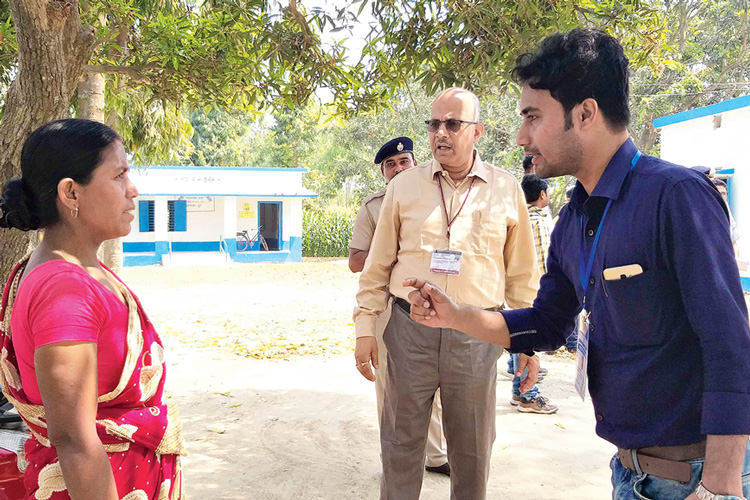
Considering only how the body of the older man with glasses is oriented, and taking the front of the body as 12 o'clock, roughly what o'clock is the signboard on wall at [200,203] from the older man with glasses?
The signboard on wall is roughly at 5 o'clock from the older man with glasses.

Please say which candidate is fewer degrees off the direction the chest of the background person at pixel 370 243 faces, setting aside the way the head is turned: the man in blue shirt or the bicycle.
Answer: the man in blue shirt

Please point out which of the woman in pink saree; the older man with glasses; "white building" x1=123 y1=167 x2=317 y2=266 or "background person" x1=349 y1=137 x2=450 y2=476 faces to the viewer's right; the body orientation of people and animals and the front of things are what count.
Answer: the woman in pink saree

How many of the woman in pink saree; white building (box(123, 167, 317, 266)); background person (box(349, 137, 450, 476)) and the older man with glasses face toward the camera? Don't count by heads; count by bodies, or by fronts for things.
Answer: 3

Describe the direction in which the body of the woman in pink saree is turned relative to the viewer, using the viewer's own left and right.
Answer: facing to the right of the viewer

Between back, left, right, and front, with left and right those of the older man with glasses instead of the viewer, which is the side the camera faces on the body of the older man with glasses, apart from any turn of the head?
front

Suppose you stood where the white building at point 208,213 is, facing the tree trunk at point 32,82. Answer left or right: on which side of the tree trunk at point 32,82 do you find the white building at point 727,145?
left

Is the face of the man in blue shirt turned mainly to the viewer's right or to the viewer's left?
to the viewer's left

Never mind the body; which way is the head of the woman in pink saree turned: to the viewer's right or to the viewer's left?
to the viewer's right

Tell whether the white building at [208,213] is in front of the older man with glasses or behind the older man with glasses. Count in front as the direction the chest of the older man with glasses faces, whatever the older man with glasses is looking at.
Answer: behind

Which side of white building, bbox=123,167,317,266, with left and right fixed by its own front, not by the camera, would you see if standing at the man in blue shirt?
front

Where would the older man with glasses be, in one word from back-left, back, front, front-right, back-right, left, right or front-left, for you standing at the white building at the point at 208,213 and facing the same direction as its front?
front

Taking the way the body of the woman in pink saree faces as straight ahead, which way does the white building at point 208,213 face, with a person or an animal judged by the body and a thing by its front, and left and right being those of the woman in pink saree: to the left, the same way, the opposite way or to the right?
to the right

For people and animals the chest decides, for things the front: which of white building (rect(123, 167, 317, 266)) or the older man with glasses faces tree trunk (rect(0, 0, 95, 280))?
the white building

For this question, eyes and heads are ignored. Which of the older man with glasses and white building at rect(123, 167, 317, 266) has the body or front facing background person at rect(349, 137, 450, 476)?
the white building

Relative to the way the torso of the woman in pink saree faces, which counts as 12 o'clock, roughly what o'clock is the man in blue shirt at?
The man in blue shirt is roughly at 1 o'clock from the woman in pink saree.

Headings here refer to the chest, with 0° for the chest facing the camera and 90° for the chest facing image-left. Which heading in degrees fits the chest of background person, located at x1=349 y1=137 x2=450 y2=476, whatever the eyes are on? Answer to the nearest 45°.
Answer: approximately 0°

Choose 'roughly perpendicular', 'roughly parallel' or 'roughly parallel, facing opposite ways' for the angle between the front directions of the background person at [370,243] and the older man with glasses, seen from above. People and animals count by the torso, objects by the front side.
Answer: roughly parallel

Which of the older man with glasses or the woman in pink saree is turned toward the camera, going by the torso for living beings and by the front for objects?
the older man with glasses

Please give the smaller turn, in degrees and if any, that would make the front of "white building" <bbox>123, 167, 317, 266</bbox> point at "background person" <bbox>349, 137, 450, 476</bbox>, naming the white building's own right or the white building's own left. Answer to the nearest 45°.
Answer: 0° — it already faces them
